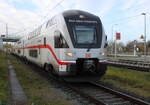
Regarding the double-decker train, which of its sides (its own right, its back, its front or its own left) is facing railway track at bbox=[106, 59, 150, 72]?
left

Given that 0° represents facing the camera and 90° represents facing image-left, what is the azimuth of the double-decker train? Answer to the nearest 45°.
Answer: approximately 315°
